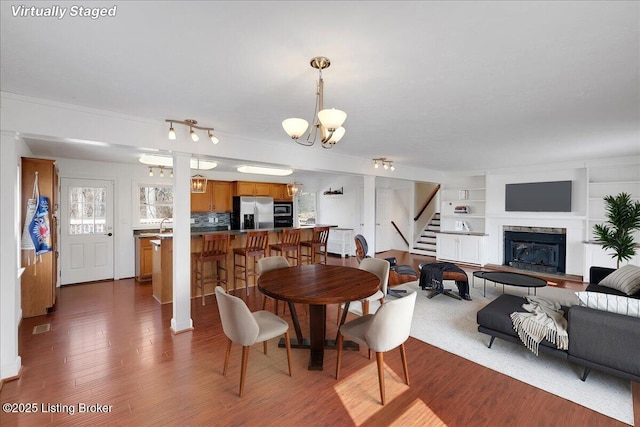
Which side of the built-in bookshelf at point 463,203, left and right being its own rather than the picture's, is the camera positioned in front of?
front

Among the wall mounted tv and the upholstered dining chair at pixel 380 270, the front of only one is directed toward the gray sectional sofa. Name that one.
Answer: the wall mounted tv

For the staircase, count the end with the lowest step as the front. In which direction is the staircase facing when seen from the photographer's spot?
facing the viewer and to the left of the viewer

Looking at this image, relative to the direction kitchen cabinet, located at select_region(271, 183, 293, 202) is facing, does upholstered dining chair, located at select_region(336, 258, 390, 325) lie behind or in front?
in front

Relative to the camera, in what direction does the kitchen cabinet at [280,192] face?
facing the viewer

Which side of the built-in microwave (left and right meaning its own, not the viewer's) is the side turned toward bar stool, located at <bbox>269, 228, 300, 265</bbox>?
front

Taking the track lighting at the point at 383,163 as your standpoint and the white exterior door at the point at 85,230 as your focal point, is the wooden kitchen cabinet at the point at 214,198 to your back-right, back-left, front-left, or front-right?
front-right

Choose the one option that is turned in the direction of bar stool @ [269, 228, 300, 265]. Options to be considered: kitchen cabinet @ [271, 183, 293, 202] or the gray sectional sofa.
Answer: the kitchen cabinet

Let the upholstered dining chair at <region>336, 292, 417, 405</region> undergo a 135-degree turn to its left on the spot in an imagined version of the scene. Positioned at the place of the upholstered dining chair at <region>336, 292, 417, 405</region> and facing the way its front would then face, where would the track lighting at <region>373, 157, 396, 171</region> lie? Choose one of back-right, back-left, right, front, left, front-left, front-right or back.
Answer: back

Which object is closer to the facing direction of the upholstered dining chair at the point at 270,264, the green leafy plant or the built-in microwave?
the green leafy plant

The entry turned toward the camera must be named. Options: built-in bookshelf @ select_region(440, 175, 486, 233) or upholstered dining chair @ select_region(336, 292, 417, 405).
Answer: the built-in bookshelf

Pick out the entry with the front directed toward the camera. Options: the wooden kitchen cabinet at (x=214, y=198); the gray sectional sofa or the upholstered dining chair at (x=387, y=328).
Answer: the wooden kitchen cabinet

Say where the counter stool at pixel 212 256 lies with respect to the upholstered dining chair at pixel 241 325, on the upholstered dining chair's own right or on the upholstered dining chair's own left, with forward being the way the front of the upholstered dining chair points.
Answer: on the upholstered dining chair's own left

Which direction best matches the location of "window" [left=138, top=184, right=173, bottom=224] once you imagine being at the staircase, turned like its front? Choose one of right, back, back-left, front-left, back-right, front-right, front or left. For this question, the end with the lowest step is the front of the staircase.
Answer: front

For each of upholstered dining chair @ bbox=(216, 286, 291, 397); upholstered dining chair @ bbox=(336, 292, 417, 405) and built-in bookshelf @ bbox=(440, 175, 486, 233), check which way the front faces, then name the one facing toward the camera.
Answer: the built-in bookshelf

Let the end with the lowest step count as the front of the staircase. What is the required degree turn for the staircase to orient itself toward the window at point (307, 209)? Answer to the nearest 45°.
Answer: approximately 45° to its right
